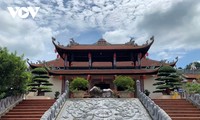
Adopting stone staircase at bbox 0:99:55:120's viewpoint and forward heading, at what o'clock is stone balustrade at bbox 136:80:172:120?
The stone balustrade is roughly at 10 o'clock from the stone staircase.

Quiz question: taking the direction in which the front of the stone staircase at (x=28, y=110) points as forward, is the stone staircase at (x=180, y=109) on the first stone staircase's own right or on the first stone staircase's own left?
on the first stone staircase's own left

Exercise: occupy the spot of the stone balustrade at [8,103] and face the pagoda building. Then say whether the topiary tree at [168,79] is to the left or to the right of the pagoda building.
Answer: right

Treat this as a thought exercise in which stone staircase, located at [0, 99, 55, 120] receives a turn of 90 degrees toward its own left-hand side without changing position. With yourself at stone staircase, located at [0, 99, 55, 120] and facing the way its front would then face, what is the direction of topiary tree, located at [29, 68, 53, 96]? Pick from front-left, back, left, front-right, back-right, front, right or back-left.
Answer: left

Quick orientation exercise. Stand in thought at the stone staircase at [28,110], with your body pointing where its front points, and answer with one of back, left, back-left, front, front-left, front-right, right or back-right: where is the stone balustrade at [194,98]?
left

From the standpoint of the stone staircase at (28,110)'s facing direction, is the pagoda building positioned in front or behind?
behind

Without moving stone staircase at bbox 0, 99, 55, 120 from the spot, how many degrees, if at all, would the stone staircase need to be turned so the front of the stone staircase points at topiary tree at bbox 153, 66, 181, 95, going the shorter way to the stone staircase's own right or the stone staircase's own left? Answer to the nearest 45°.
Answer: approximately 90° to the stone staircase's own left

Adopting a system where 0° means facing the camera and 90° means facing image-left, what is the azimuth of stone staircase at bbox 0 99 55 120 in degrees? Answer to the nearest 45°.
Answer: approximately 0°

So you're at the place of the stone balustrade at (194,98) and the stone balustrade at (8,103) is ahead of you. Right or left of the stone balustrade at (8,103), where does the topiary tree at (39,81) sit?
right

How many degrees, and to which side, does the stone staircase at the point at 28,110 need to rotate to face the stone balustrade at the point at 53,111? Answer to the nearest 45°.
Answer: approximately 45° to its left
